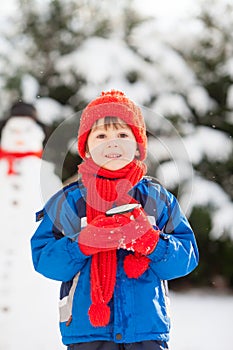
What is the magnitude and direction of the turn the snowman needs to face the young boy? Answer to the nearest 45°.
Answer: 0° — it already faces them

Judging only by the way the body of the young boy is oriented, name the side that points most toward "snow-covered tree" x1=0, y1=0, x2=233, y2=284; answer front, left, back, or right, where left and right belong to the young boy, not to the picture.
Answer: back

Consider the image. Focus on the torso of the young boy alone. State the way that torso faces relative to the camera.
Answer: toward the camera

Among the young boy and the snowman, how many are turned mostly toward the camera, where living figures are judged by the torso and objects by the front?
2

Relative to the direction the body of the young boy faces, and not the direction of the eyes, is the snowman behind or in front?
behind

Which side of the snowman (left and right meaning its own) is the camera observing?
front

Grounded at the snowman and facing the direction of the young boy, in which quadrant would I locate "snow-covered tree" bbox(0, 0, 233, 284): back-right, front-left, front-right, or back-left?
back-left
